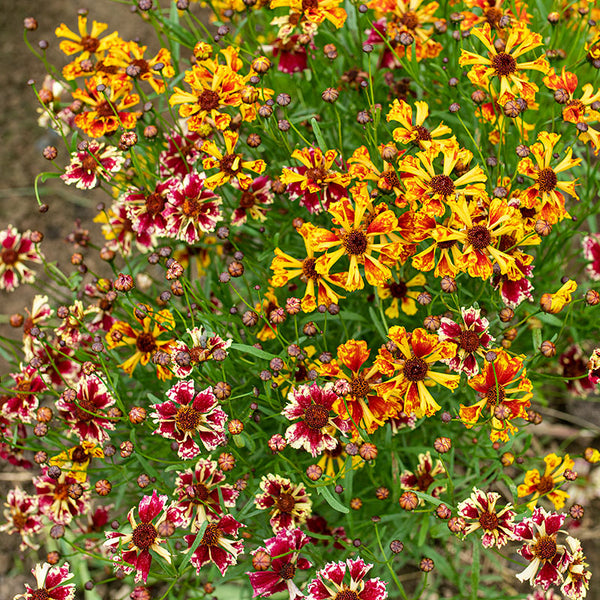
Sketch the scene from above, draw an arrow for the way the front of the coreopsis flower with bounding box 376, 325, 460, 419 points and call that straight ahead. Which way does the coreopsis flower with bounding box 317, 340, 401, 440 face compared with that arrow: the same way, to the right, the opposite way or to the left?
the same way

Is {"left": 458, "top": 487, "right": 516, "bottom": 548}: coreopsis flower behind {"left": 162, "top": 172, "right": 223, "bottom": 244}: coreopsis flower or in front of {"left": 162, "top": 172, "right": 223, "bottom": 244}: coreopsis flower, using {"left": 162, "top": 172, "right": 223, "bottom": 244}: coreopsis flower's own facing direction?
in front

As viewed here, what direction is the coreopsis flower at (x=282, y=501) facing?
toward the camera

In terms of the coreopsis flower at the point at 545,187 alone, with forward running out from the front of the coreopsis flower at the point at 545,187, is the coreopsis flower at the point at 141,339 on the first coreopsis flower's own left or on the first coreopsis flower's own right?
on the first coreopsis flower's own right

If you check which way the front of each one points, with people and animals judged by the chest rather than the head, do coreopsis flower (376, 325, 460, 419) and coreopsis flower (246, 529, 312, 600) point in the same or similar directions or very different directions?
same or similar directions

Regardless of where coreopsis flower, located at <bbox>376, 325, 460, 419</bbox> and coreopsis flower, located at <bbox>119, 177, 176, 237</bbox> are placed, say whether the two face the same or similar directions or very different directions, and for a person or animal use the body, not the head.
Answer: same or similar directions

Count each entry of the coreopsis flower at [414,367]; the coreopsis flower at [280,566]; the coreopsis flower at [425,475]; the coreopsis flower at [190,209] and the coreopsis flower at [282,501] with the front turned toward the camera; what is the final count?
5

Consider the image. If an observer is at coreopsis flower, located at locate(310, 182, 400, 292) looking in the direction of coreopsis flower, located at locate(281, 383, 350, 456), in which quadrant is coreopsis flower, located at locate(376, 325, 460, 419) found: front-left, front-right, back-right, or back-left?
front-left

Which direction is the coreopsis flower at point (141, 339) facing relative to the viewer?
toward the camera
